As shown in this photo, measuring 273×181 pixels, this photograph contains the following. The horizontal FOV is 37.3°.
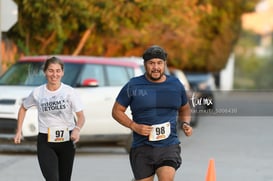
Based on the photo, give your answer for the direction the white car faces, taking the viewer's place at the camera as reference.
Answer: facing the viewer and to the left of the viewer

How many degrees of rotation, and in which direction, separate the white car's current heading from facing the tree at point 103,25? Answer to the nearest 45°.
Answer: approximately 135° to its right
